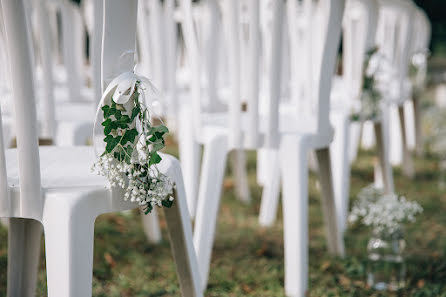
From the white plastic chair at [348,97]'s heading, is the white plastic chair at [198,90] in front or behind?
in front

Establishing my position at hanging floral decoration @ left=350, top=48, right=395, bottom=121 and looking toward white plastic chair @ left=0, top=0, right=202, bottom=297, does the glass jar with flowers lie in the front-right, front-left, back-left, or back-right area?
front-left
